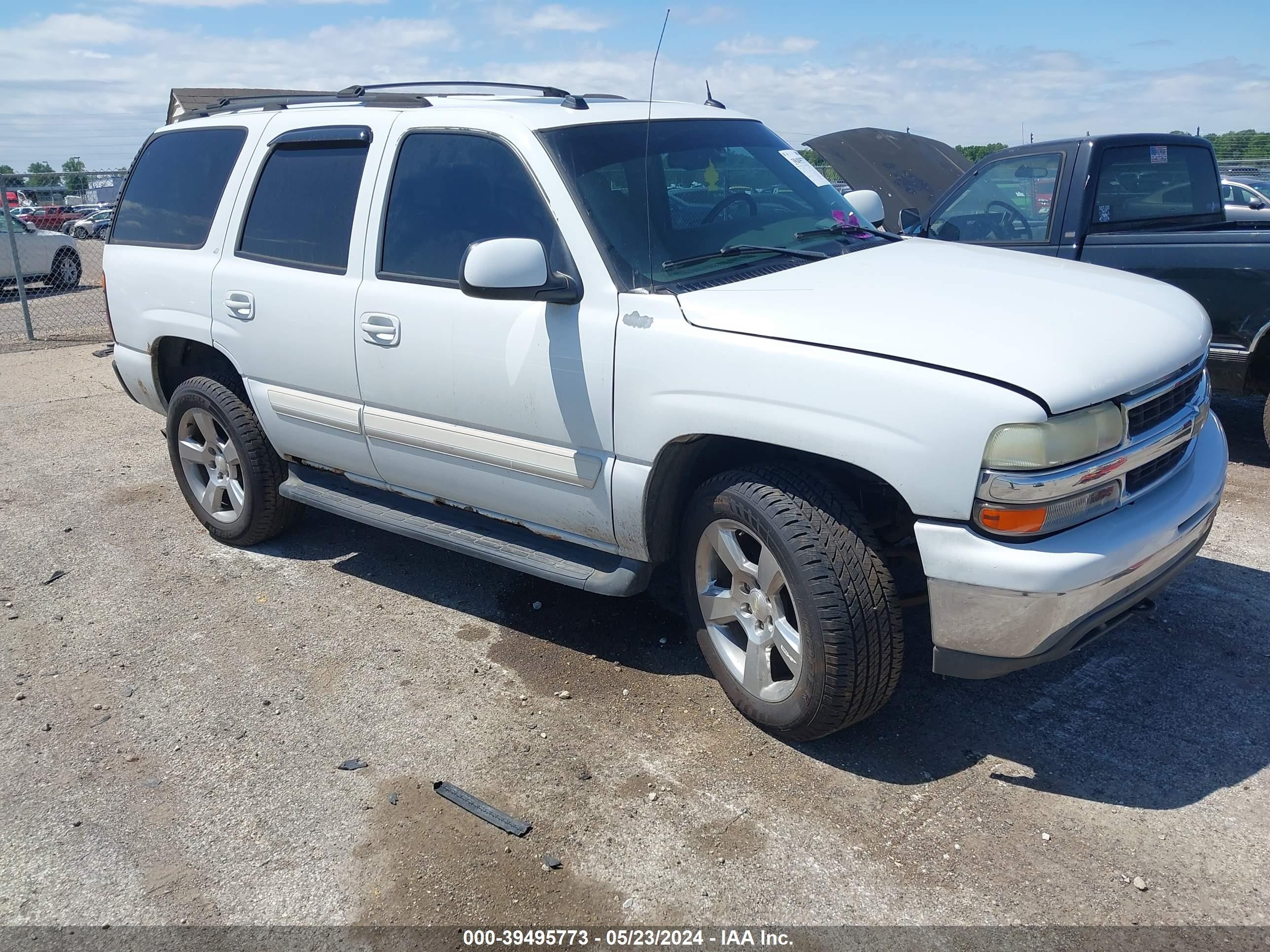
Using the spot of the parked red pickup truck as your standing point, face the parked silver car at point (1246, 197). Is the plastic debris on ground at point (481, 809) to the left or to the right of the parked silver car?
right

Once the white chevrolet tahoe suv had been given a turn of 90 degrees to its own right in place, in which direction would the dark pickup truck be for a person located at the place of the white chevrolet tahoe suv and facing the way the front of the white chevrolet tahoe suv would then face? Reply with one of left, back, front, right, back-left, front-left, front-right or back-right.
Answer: back

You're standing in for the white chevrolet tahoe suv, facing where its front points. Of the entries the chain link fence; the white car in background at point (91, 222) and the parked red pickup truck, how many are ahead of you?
0

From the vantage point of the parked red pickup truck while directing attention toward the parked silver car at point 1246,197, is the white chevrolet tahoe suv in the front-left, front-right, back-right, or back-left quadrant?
front-right

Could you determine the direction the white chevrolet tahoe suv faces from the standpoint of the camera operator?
facing the viewer and to the right of the viewer

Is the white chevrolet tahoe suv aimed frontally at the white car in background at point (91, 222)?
no

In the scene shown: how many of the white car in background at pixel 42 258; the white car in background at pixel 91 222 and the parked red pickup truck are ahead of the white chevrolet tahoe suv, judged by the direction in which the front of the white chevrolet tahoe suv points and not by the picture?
0

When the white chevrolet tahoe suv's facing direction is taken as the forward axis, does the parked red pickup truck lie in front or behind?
behind

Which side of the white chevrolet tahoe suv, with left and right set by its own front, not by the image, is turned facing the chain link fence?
back

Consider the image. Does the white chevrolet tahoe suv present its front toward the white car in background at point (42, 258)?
no

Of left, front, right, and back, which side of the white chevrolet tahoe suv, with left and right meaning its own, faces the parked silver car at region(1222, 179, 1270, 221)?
left
